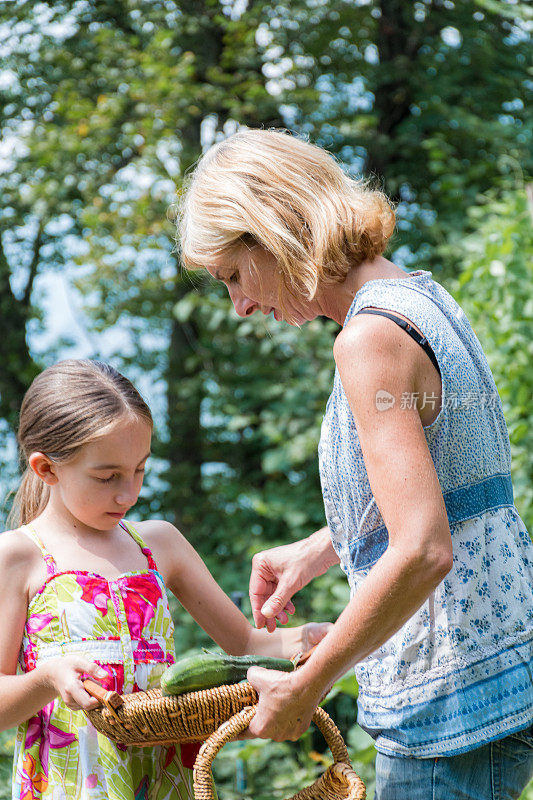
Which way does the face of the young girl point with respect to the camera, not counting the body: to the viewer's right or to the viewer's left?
to the viewer's right

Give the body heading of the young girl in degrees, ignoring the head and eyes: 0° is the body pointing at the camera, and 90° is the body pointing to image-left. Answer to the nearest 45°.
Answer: approximately 315°

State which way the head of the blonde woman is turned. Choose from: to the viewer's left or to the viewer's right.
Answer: to the viewer's left

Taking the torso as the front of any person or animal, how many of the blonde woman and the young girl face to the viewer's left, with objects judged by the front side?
1

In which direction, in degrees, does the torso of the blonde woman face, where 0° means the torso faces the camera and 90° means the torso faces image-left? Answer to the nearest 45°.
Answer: approximately 90°
